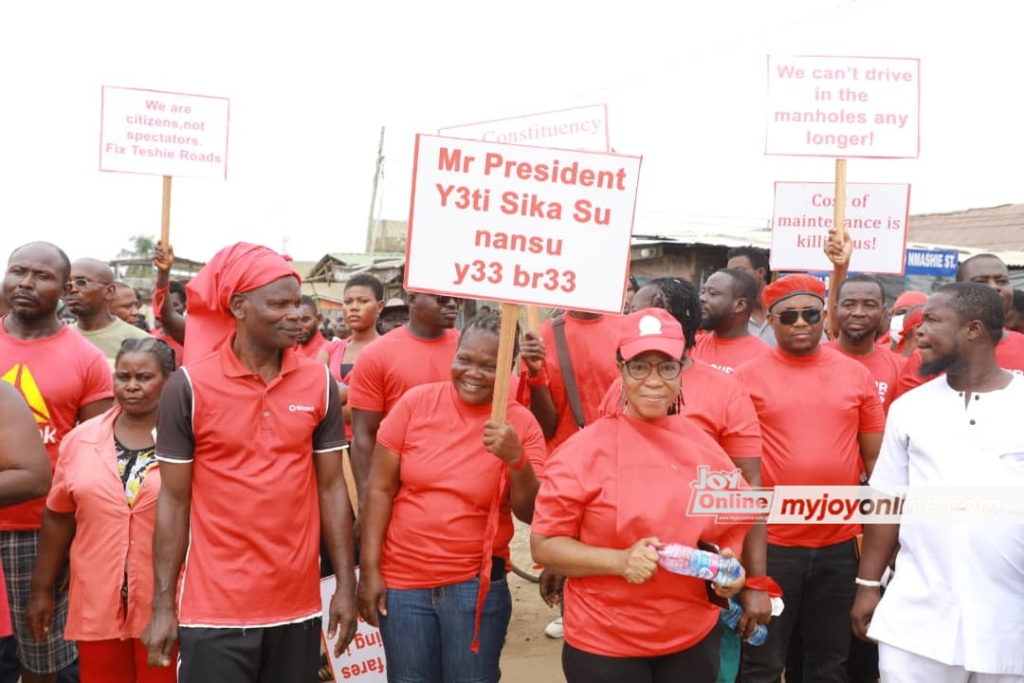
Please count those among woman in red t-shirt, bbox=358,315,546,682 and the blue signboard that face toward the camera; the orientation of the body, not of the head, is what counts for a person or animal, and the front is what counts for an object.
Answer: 2

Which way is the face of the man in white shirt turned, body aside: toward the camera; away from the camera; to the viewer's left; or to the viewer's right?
to the viewer's left

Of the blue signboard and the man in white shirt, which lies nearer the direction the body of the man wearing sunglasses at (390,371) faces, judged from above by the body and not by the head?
the man in white shirt

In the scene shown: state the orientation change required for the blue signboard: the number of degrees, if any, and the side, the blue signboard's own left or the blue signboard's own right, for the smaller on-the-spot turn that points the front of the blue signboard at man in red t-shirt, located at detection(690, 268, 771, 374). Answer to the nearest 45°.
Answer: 0° — it already faces them

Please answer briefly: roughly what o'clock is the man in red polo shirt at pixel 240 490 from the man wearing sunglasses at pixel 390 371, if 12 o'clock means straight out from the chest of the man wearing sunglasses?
The man in red polo shirt is roughly at 2 o'clock from the man wearing sunglasses.

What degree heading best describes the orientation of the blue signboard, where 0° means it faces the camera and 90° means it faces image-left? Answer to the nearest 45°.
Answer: approximately 0°
